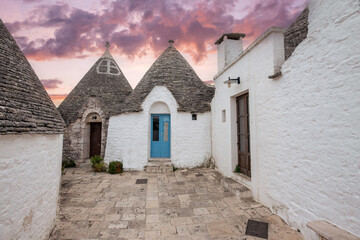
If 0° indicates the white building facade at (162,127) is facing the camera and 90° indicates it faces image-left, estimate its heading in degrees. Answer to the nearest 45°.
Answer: approximately 0°

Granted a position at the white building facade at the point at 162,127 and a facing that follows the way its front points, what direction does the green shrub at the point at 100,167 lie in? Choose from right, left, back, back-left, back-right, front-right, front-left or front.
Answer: right

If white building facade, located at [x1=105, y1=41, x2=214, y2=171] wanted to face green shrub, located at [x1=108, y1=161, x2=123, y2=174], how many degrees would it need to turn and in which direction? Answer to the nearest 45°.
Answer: approximately 90° to its right
